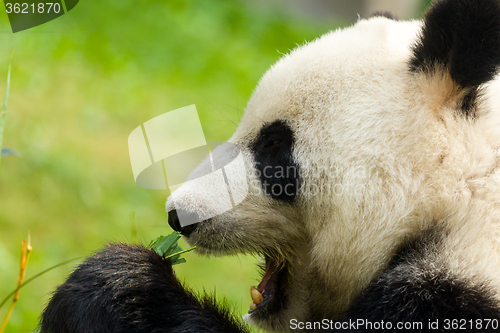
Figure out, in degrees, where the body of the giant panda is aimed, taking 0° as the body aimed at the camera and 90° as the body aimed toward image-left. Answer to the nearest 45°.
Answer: approximately 90°
